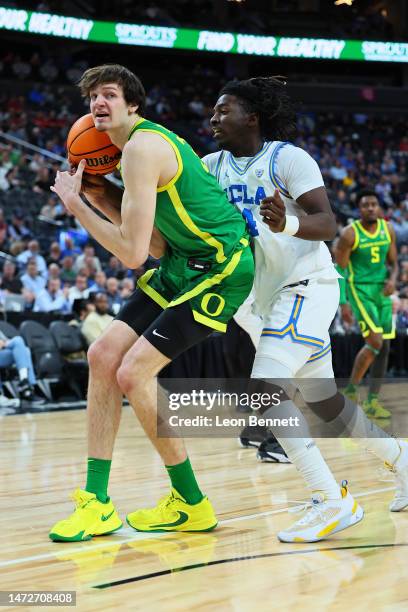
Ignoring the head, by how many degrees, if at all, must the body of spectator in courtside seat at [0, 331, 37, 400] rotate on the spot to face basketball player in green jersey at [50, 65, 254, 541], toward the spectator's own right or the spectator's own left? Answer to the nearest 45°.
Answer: approximately 45° to the spectator's own right

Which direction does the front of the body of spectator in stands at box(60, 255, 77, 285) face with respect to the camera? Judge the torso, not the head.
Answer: toward the camera

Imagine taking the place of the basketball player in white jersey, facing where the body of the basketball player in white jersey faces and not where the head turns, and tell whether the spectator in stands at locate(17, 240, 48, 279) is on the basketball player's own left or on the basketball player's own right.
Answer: on the basketball player's own right

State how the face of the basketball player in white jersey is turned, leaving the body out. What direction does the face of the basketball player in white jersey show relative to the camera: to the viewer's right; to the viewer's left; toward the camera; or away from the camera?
to the viewer's left

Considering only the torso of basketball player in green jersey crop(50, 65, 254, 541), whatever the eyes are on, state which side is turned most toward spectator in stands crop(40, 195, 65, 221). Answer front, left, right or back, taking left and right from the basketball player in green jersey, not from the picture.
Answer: right

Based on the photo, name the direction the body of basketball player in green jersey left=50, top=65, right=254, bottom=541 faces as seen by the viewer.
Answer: to the viewer's left

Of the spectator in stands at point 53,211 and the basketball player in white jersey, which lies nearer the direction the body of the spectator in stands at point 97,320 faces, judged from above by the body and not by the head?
the basketball player in white jersey

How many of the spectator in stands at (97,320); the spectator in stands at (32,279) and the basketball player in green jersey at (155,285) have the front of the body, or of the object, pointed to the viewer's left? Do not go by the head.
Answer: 1

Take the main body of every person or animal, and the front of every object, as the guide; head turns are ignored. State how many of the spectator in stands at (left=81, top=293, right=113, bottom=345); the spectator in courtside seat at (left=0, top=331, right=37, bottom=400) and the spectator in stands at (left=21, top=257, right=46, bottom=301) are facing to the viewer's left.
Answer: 0

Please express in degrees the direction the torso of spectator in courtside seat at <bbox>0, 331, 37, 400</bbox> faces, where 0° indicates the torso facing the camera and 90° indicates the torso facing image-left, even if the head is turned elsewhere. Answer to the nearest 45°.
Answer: approximately 315°
